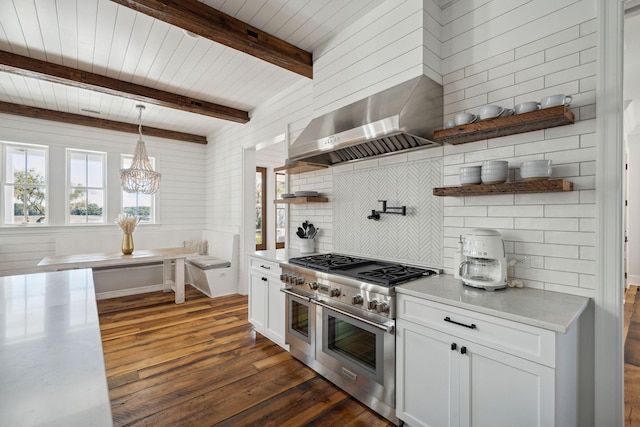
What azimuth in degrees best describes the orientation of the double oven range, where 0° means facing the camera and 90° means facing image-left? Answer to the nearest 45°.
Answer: approximately 45°

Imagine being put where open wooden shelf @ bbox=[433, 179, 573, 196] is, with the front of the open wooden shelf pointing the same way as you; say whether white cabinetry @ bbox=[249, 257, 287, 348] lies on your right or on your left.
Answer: on your right

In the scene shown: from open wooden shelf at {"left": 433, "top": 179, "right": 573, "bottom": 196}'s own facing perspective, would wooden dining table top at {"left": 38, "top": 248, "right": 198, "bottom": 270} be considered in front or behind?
in front

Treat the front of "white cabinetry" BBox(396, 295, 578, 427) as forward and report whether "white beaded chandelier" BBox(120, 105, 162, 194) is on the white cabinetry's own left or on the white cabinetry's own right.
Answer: on the white cabinetry's own right
